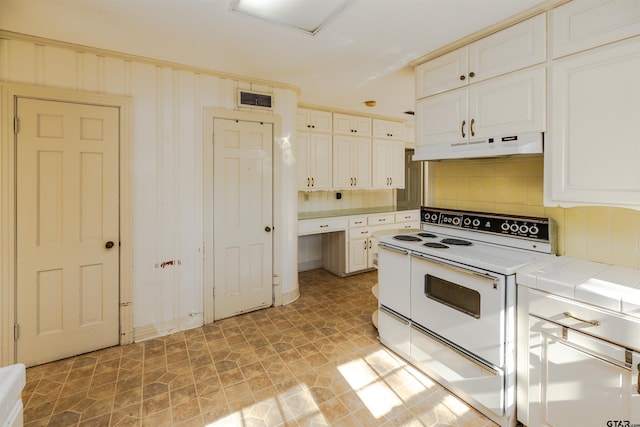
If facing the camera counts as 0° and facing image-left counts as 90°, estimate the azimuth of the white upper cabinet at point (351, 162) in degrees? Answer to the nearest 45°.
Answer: approximately 315°

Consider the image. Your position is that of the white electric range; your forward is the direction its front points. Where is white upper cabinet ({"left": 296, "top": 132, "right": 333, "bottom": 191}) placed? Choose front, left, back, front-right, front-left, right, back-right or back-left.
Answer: right

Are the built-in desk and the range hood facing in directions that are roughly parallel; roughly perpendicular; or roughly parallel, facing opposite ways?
roughly perpendicular

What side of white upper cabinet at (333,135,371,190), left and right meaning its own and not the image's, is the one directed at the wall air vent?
right

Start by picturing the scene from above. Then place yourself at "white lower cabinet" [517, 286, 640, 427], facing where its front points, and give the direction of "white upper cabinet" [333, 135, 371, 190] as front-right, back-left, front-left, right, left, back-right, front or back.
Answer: right

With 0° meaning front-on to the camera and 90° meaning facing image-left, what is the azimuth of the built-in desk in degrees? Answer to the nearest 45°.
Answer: approximately 315°

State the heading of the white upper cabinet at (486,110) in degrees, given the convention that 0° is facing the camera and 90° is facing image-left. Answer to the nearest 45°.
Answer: approximately 45°
